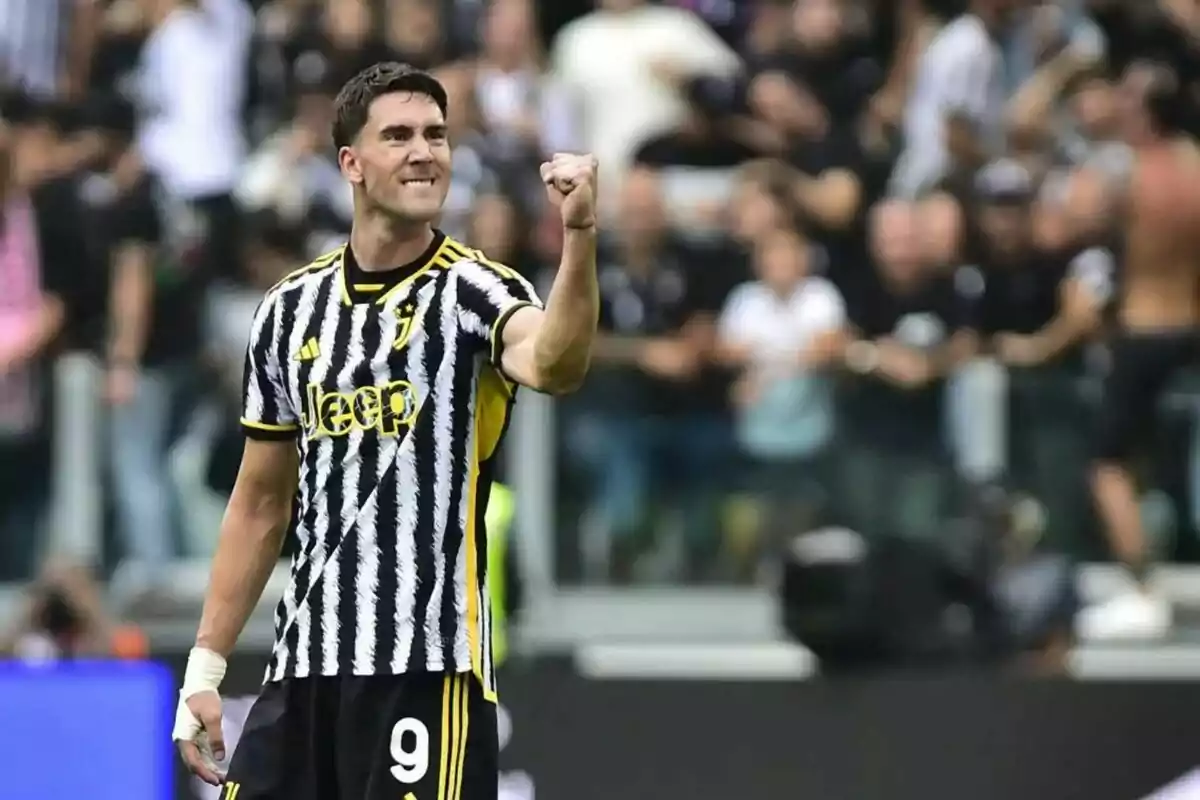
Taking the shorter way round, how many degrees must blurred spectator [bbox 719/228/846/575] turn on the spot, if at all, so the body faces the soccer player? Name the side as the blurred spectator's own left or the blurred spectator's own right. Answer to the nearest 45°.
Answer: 0° — they already face them

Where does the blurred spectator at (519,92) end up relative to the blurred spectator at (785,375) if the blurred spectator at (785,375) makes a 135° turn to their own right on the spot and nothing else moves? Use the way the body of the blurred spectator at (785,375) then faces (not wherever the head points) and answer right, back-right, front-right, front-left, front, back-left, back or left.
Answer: front

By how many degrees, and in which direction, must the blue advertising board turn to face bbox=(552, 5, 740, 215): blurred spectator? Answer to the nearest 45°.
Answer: approximately 135° to its left

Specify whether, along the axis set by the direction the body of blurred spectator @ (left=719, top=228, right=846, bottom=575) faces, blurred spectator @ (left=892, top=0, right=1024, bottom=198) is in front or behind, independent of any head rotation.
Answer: behind

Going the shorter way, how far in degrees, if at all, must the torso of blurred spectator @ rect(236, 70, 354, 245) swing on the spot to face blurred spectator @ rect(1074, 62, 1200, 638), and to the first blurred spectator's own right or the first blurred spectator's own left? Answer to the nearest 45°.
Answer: approximately 45° to the first blurred spectator's own left

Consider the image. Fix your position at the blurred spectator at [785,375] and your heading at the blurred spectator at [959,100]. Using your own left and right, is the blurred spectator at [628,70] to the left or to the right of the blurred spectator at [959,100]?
left

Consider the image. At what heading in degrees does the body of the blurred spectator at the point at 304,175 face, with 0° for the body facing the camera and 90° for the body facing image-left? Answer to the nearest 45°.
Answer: approximately 0°

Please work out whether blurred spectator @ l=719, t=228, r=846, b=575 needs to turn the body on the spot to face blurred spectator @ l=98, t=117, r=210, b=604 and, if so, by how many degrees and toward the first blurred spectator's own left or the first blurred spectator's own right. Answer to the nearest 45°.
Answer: approximately 90° to the first blurred spectator's own right

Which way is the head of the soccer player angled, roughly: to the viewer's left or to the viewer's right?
to the viewer's right

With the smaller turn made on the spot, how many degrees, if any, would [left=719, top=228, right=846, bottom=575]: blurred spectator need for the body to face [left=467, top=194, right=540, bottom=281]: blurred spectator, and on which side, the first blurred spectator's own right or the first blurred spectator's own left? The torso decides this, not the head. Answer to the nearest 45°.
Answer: approximately 90° to the first blurred spectator's own right

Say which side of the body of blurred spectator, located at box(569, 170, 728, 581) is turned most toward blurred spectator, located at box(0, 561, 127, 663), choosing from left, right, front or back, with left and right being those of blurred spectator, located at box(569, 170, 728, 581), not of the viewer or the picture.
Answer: right

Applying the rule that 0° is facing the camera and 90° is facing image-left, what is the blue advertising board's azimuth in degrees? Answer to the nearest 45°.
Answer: approximately 0°
